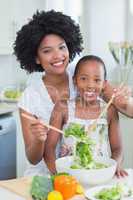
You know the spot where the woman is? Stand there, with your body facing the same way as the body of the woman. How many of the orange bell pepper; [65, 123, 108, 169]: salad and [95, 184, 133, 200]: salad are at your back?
0

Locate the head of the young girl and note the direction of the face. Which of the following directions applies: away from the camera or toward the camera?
toward the camera

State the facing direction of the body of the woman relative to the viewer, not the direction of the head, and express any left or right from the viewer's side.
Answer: facing the viewer and to the right of the viewer

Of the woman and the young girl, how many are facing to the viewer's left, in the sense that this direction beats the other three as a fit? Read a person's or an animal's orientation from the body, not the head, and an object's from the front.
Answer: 0

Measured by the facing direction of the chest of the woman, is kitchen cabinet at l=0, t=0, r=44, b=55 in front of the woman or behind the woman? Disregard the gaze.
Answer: behind

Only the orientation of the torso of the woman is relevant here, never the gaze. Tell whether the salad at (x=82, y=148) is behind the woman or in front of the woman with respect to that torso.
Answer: in front

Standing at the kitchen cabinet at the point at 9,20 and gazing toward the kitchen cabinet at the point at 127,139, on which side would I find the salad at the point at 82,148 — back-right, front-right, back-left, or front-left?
front-right

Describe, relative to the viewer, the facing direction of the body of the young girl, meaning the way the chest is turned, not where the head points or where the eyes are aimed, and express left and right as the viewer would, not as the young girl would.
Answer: facing the viewer

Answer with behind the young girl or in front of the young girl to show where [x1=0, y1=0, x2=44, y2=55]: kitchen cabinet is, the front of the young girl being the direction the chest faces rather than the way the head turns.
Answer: behind

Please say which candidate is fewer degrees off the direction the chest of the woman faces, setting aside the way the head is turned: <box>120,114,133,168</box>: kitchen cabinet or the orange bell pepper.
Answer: the orange bell pepper

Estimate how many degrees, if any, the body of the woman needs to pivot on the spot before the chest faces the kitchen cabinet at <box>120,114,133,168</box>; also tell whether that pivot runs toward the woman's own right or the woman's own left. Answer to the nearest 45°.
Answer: approximately 90° to the woman's own left
